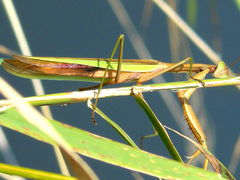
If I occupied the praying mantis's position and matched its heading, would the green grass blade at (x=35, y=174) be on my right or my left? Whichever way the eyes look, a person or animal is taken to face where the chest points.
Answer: on my right

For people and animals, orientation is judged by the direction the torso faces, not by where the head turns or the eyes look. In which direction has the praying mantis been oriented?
to the viewer's right
